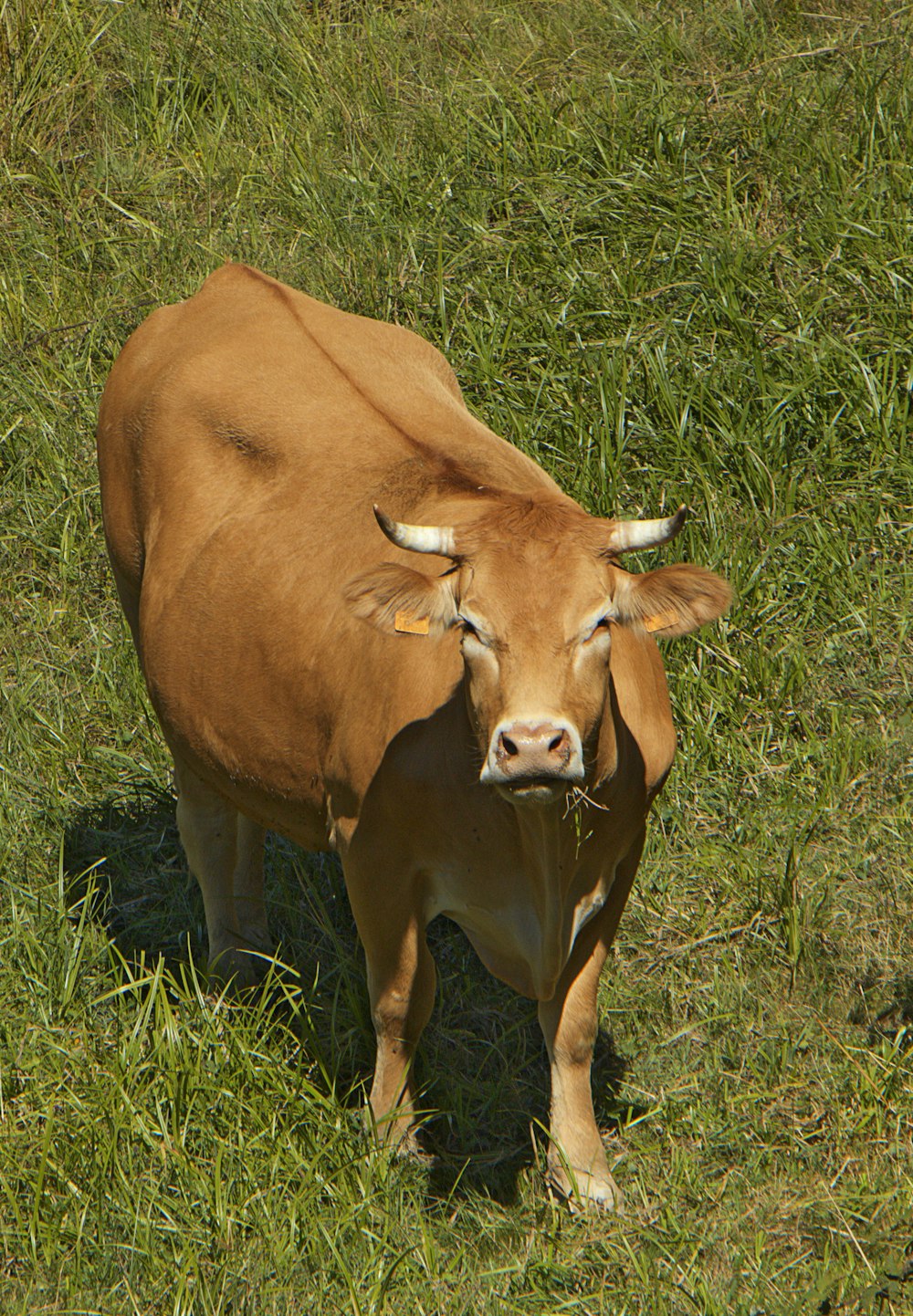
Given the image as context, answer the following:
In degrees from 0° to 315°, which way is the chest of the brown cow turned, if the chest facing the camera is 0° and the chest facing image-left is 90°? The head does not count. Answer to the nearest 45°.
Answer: approximately 315°
